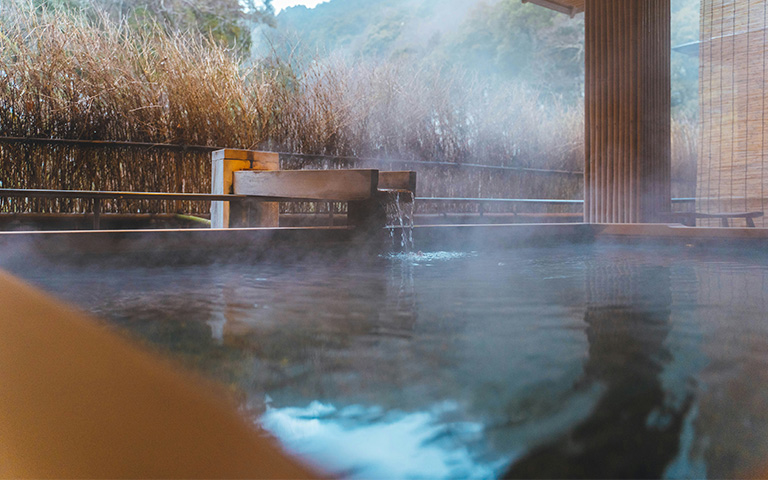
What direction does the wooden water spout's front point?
to the viewer's right

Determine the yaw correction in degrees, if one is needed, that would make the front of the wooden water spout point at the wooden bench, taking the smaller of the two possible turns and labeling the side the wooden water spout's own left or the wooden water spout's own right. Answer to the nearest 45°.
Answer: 0° — it already faces it

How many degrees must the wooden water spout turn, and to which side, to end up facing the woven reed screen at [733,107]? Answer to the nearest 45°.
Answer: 0° — it already faces it

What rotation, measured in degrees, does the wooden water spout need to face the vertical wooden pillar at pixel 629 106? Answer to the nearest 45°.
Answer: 0° — it already faces it

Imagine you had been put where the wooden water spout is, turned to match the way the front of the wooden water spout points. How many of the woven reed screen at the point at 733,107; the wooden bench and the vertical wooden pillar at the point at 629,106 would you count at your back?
0
